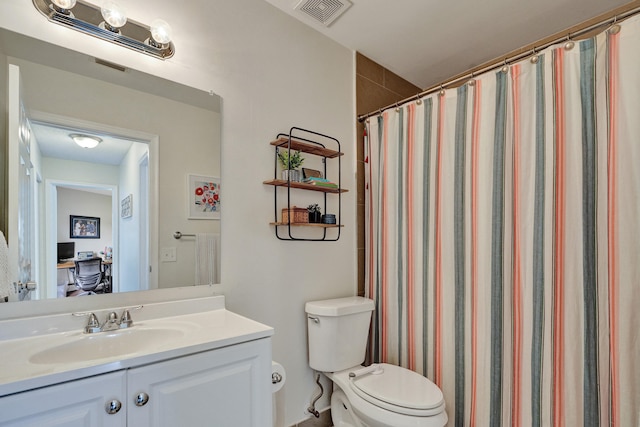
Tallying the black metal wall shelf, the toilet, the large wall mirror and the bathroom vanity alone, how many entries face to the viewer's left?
0

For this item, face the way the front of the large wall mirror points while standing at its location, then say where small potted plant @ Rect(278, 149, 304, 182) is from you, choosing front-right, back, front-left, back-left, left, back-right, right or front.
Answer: front-left

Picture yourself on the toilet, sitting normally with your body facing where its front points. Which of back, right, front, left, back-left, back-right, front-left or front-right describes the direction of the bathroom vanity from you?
right

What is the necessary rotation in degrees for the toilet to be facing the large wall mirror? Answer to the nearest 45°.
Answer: approximately 90° to its right

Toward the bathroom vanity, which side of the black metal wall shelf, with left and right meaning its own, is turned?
right

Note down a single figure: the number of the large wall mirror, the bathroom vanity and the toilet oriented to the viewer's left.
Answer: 0

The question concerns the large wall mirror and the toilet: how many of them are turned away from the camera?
0

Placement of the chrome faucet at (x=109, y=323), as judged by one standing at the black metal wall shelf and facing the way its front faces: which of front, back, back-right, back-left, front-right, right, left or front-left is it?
right

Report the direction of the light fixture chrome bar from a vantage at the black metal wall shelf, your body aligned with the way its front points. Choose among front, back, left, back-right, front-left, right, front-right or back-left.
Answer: right

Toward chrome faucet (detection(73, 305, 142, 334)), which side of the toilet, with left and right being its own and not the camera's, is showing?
right

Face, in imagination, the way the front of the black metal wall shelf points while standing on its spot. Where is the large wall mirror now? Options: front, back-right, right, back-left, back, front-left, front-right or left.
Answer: right
